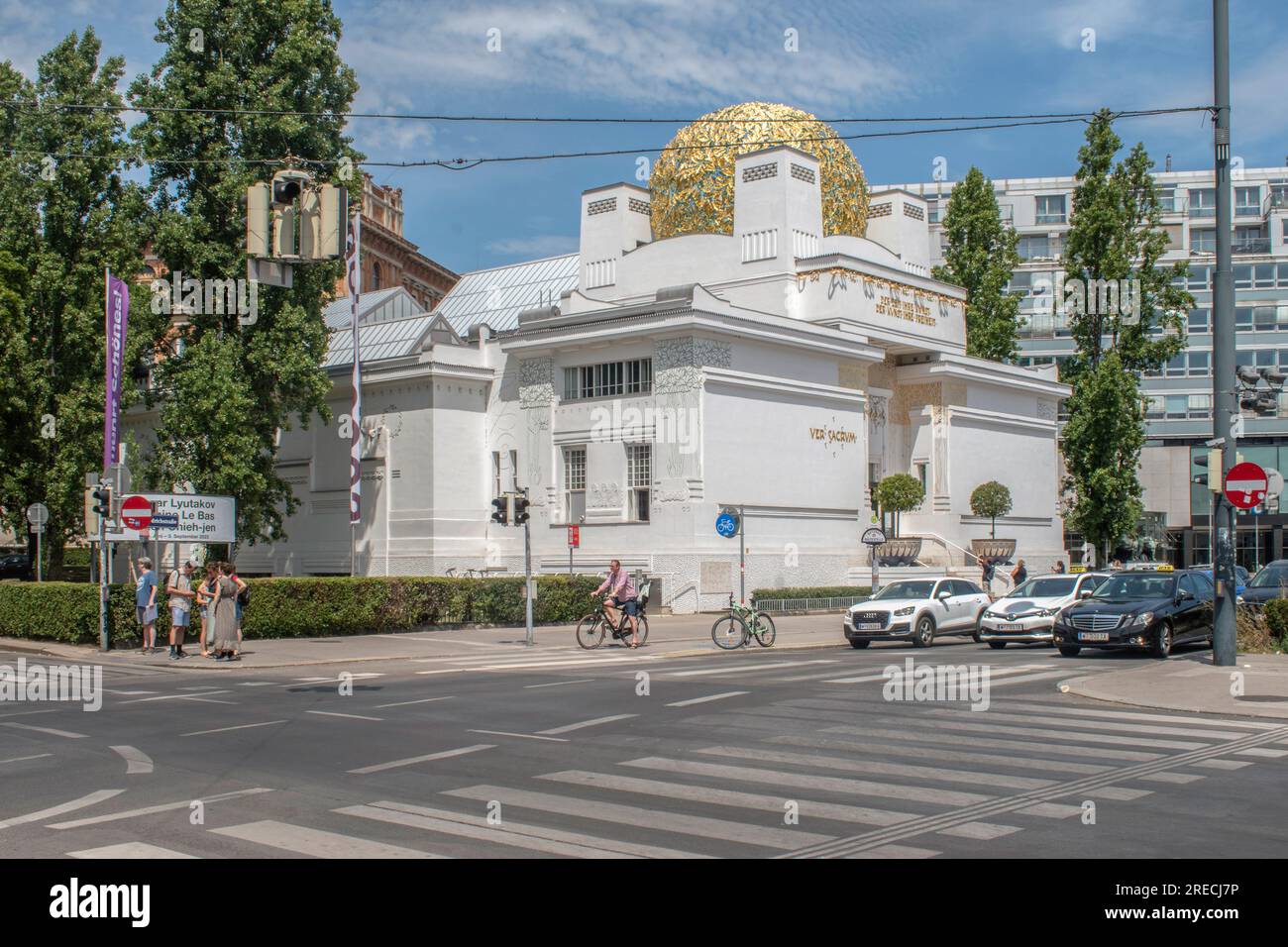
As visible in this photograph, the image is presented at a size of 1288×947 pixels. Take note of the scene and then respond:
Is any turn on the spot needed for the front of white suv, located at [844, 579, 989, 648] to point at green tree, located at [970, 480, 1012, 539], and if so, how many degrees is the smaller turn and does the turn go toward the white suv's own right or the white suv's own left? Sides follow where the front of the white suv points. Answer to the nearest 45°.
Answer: approximately 135° to the white suv's own right

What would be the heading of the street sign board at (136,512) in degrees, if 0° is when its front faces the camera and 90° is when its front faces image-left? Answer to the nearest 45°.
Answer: approximately 0°

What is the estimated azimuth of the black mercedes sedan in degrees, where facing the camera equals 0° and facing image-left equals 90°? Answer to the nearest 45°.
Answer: approximately 45°

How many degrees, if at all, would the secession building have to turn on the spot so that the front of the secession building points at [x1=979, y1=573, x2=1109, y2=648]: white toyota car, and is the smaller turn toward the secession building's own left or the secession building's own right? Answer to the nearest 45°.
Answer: approximately 45° to the secession building's own right

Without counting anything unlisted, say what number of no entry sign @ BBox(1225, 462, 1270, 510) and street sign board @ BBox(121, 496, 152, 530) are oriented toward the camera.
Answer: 2

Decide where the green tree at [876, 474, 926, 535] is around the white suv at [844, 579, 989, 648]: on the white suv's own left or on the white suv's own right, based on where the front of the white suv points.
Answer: on the white suv's own right

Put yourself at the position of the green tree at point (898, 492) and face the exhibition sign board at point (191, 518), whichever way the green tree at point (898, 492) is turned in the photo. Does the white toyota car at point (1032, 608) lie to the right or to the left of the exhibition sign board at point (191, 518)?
left

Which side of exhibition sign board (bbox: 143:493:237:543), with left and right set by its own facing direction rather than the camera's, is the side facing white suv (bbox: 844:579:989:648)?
left

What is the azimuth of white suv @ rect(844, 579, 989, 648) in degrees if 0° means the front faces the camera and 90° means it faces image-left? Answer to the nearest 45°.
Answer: approximately 45°
